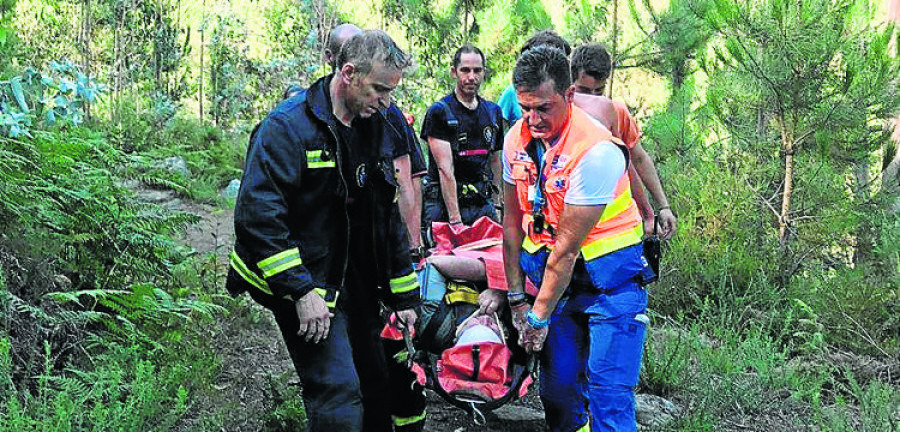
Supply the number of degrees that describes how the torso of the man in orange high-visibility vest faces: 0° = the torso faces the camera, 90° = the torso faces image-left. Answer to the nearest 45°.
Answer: approximately 45°

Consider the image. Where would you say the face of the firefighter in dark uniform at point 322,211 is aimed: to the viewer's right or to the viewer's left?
to the viewer's right

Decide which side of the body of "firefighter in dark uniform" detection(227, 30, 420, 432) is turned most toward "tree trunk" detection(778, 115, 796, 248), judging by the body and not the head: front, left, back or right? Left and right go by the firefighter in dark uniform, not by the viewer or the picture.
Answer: left

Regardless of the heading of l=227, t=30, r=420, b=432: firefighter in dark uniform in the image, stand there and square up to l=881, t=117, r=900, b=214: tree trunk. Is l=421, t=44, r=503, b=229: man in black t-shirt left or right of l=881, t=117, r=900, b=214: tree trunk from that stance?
left

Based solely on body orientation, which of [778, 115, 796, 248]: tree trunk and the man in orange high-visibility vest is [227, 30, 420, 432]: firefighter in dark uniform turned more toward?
the man in orange high-visibility vest
